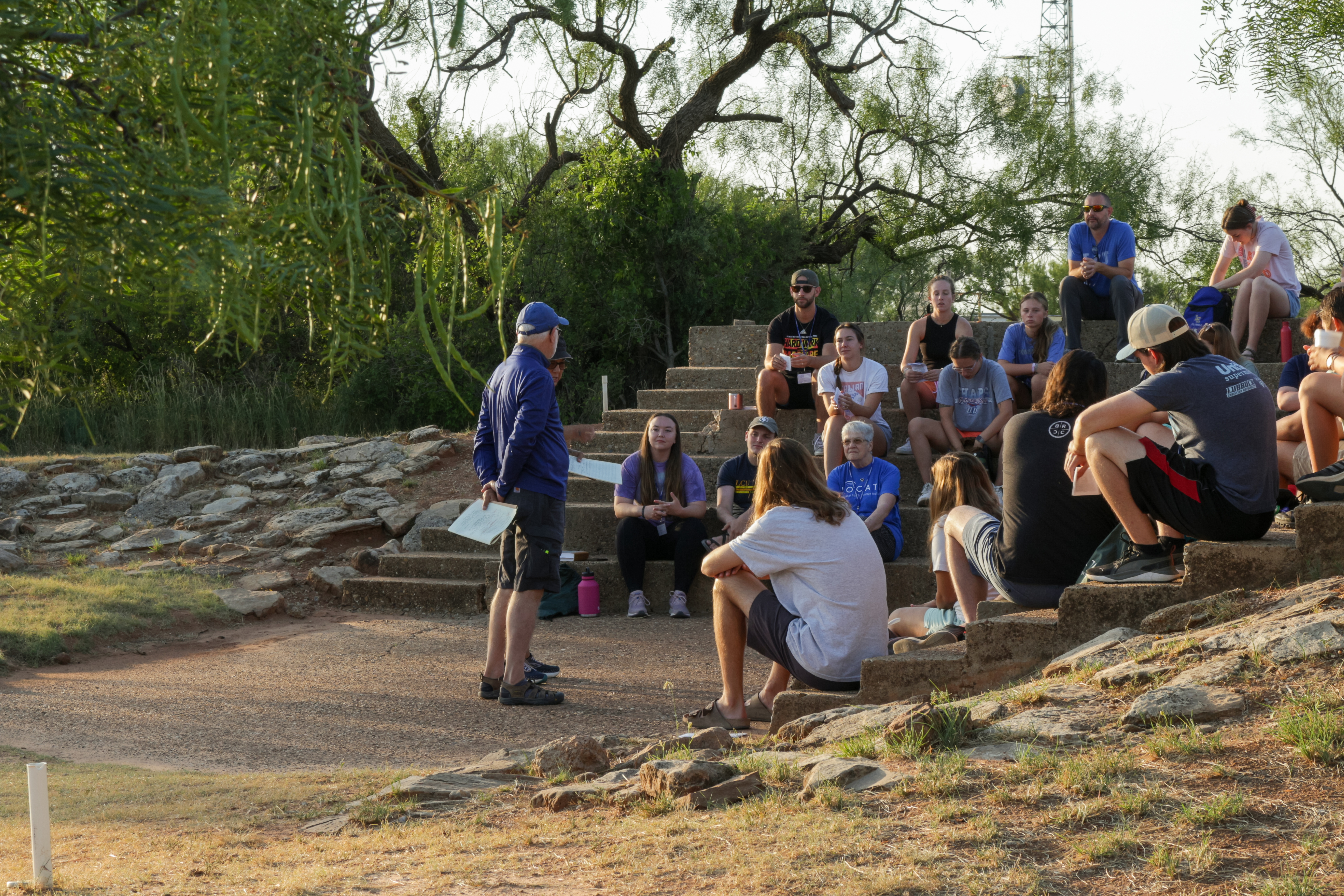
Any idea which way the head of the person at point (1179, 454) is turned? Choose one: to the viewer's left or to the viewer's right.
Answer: to the viewer's left

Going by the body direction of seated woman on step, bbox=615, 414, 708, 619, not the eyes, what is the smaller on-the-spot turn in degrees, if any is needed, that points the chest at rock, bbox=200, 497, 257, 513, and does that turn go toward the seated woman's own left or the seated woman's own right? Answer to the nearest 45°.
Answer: approximately 135° to the seated woman's own right

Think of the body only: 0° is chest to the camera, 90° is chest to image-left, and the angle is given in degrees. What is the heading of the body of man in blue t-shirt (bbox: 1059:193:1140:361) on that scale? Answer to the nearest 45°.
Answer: approximately 0°

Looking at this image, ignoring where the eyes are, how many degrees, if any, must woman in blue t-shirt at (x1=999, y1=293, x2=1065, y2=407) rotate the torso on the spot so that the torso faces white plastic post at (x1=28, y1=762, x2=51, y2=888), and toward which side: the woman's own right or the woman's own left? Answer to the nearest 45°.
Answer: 0° — they already face it

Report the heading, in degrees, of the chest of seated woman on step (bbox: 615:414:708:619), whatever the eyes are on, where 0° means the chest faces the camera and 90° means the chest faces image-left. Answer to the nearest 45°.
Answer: approximately 0°

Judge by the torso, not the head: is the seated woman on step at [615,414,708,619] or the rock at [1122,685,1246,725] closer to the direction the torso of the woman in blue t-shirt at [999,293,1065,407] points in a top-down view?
the rock
